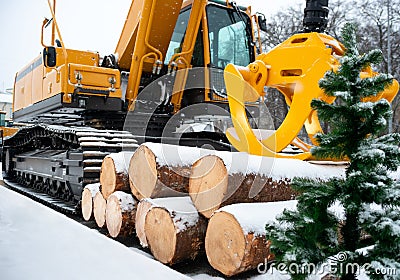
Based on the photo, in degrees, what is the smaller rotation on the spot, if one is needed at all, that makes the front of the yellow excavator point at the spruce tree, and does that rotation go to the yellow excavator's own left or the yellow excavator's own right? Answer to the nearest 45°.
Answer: approximately 45° to the yellow excavator's own right

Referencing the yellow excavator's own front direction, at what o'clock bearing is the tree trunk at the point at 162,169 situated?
The tree trunk is roughly at 1 o'clock from the yellow excavator.

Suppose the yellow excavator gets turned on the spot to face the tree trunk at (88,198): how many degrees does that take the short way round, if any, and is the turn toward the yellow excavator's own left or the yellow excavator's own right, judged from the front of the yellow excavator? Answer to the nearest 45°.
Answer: approximately 45° to the yellow excavator's own right

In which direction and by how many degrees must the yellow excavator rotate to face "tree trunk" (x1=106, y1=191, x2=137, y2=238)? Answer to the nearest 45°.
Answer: approximately 45° to its right

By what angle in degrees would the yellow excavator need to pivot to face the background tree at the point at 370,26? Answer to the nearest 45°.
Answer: approximately 90° to its left
